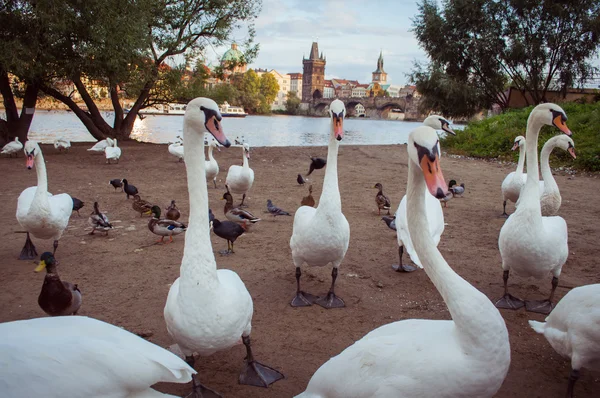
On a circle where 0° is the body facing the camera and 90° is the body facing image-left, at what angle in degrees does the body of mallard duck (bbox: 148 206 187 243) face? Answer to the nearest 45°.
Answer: approximately 90°

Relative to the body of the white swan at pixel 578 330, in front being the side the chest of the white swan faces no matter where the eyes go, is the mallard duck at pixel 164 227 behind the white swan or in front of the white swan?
behind

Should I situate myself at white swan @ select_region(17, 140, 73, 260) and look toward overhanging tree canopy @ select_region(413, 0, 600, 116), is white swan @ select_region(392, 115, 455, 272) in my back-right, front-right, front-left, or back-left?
front-right

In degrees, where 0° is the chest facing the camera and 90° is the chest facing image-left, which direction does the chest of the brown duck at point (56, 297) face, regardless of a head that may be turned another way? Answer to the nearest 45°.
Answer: approximately 45°

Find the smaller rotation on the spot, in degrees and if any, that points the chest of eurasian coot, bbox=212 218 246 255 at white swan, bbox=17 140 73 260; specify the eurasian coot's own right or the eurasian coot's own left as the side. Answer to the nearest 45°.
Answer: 0° — it already faces it

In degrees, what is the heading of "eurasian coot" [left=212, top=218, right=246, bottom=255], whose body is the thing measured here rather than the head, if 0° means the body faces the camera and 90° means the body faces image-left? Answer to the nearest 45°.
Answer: approximately 90°

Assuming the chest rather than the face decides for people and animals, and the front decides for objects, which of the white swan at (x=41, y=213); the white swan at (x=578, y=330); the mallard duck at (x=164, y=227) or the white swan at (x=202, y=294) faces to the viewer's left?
the mallard duck

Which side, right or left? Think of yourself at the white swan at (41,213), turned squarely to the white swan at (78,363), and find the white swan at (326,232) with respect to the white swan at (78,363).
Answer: left

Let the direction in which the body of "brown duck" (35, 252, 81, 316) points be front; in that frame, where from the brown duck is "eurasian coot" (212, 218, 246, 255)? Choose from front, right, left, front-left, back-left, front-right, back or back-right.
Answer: back

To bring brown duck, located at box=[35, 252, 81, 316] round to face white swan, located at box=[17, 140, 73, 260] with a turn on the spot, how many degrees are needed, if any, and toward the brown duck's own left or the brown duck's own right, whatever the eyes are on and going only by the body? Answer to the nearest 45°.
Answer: approximately 135° to the brown duck's own right

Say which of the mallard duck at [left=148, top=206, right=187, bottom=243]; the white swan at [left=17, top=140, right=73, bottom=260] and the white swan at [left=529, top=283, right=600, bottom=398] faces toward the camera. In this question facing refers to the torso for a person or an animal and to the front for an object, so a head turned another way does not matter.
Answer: the white swan at [left=17, top=140, right=73, bottom=260]

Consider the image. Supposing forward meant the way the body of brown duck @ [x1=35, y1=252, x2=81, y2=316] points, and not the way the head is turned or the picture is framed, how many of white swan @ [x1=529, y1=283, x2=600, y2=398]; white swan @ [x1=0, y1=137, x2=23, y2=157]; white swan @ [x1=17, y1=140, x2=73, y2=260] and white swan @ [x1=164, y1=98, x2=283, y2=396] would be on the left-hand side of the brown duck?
2
